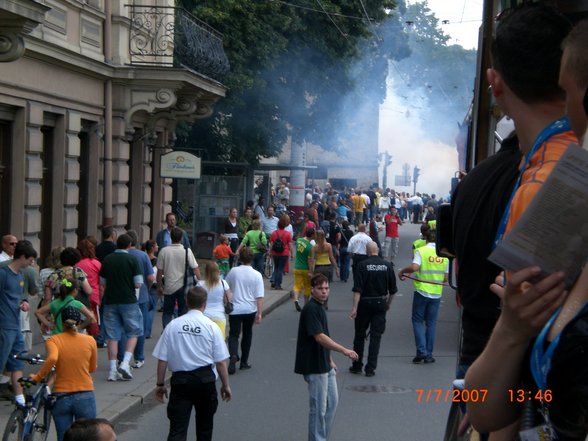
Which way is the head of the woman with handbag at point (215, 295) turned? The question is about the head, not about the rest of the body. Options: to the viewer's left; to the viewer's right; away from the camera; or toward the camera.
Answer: away from the camera

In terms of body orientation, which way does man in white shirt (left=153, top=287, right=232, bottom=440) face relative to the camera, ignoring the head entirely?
away from the camera

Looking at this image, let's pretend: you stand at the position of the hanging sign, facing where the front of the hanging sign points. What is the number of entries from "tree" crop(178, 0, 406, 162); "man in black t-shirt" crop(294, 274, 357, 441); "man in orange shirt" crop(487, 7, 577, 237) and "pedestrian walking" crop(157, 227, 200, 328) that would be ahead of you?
3

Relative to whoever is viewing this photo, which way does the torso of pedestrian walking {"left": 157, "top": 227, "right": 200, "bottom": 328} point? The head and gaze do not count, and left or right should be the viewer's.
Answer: facing away from the viewer
